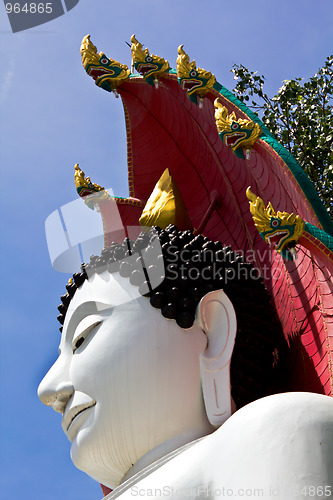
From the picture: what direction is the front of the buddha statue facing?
to the viewer's left

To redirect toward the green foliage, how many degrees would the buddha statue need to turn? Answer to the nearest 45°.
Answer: approximately 135° to its right
